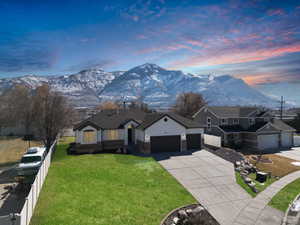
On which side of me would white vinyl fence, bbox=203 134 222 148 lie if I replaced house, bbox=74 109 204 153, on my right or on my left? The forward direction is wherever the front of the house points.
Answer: on my left

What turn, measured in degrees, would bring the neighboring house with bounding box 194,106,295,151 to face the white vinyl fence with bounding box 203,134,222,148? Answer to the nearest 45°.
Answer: approximately 45° to its right

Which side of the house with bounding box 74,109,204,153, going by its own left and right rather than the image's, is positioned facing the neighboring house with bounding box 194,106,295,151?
left

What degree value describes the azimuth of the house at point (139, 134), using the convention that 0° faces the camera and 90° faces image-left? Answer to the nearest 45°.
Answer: approximately 0°

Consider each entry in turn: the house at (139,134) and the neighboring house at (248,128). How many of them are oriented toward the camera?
2

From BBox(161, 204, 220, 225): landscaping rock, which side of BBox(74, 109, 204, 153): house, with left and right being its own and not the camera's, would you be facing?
front

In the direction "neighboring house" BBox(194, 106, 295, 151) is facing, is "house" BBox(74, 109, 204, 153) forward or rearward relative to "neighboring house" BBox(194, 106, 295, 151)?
forward

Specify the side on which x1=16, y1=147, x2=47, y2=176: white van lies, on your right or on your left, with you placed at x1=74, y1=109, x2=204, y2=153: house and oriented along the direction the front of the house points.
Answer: on your right

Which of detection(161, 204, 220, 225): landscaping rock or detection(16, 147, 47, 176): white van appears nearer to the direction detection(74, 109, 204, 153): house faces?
the landscaping rock

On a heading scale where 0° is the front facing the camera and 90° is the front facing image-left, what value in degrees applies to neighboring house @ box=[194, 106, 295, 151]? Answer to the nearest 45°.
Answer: approximately 0°

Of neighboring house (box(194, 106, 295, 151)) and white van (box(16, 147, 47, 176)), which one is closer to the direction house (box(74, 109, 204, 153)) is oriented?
the white van

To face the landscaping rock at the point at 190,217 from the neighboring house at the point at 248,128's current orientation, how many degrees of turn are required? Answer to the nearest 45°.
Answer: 0° — it already faces it

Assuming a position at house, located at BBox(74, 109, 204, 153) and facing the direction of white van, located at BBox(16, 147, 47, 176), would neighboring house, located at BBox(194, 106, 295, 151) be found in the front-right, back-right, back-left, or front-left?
back-left

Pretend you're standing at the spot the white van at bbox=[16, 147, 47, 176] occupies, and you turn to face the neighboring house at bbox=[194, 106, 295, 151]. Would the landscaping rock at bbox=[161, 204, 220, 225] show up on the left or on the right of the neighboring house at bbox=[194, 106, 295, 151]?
right
